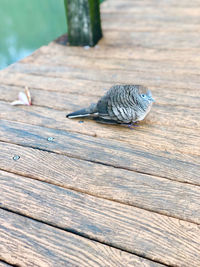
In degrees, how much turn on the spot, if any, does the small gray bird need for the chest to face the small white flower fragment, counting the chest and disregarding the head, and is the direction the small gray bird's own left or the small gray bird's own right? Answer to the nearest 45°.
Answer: approximately 135° to the small gray bird's own left

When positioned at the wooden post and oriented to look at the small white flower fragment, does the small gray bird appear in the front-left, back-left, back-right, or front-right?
front-left

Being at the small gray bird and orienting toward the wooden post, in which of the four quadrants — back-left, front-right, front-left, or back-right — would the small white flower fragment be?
front-left

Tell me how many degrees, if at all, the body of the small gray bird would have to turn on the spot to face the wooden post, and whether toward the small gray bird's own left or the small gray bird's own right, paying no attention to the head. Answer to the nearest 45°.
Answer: approximately 90° to the small gray bird's own left

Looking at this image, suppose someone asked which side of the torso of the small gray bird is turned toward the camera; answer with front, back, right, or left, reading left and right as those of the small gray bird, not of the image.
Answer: right
